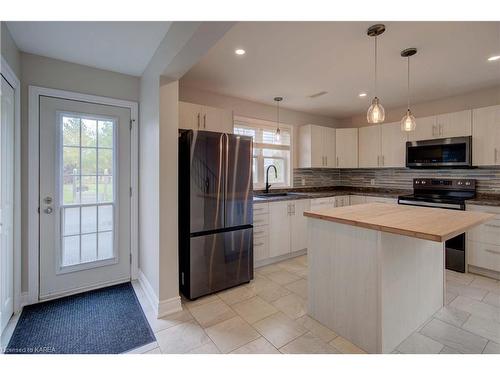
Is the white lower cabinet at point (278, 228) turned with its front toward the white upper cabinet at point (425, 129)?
no

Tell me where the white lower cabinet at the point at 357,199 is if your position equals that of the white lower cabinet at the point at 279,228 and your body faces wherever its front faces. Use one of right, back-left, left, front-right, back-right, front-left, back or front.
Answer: left

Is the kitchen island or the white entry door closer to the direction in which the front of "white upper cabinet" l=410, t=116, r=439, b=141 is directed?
the kitchen island

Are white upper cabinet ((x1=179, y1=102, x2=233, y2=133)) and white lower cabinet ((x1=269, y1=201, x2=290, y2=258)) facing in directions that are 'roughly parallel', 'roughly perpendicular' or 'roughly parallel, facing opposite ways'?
roughly parallel

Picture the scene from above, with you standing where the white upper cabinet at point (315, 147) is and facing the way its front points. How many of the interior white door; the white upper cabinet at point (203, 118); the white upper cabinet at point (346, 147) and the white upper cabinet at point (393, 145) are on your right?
2

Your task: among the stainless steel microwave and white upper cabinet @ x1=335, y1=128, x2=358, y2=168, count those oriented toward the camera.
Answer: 2

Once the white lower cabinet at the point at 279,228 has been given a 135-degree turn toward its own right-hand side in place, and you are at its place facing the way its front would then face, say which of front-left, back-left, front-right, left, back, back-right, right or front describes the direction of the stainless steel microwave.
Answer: back

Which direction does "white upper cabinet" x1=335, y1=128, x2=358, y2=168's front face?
toward the camera

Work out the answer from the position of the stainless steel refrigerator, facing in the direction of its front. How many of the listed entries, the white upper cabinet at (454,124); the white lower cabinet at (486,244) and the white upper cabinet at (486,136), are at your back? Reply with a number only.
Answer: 0

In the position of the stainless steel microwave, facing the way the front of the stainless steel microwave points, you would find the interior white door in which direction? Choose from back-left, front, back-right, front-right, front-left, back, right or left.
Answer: front-right

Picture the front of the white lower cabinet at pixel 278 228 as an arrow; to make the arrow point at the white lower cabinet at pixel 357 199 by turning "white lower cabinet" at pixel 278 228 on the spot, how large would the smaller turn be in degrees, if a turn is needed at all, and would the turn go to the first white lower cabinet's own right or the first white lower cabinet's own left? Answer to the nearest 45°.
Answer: approximately 90° to the first white lower cabinet's own left

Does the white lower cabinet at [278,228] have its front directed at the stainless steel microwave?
no

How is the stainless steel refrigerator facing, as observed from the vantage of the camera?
facing the viewer and to the right of the viewer

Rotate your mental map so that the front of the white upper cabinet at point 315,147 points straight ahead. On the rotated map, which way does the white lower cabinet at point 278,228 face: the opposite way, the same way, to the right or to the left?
the same way

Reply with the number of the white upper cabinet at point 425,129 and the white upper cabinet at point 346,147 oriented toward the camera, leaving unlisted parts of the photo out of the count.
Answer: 2

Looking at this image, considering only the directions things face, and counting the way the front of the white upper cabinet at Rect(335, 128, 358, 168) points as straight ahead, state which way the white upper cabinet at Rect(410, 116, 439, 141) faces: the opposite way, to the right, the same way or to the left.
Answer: the same way
